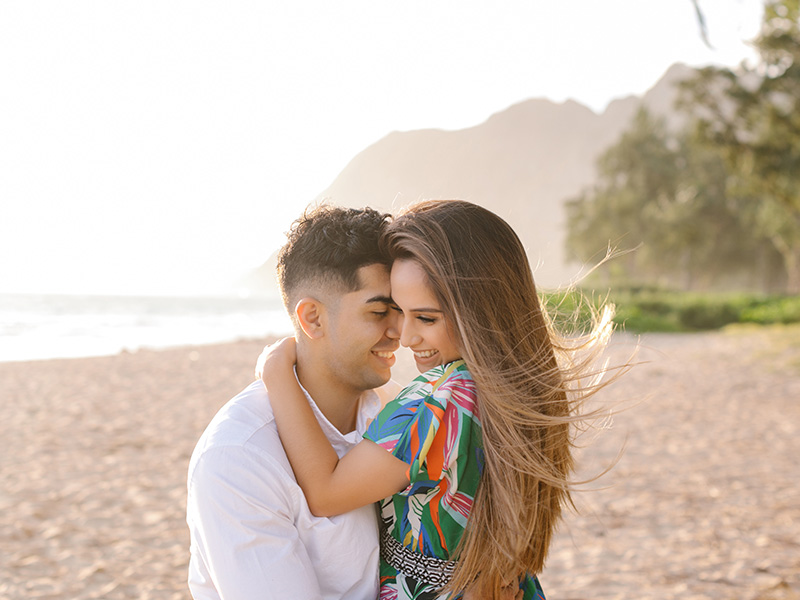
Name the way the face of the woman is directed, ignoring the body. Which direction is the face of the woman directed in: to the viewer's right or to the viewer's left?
to the viewer's left

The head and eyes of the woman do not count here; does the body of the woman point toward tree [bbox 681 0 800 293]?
no

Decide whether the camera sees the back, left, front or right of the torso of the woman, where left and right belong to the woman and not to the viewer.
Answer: left

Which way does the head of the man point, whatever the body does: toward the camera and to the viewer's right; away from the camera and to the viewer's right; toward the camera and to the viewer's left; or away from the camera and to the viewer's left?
toward the camera and to the viewer's right

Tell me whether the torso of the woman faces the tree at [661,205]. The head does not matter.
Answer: no
